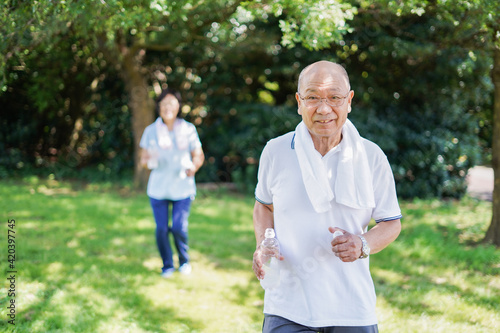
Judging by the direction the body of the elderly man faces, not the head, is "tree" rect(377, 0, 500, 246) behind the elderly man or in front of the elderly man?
behind

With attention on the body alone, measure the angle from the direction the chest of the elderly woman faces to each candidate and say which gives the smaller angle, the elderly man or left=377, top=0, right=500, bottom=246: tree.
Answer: the elderly man

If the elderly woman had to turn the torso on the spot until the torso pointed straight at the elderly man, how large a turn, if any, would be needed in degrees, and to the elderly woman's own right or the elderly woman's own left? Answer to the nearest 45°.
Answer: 0° — they already face them

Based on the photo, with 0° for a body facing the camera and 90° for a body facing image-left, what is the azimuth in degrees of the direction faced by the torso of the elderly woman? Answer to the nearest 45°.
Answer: approximately 0°

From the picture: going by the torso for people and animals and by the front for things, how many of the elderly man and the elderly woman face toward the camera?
2

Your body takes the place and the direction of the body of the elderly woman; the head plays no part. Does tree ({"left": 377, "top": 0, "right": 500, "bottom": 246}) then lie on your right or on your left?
on your left

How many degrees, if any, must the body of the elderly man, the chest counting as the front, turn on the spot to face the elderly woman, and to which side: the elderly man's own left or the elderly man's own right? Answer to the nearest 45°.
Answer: approximately 135° to the elderly man's own right
